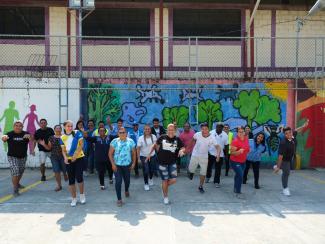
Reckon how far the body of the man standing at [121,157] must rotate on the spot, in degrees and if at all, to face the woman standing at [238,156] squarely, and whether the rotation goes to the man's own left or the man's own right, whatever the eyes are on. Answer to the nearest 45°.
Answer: approximately 90° to the man's own left

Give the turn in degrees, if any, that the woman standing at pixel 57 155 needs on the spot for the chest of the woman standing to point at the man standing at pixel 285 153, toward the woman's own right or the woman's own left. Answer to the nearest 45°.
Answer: approximately 90° to the woman's own left

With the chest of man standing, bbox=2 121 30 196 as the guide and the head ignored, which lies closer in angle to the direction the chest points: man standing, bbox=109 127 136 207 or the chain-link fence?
the man standing

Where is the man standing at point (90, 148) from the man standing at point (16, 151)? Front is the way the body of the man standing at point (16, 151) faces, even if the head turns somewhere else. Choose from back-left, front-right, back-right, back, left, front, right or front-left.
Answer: back-left

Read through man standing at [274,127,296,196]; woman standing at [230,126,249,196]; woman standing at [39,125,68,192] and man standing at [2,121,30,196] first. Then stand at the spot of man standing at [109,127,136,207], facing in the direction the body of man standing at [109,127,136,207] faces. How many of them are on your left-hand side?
2

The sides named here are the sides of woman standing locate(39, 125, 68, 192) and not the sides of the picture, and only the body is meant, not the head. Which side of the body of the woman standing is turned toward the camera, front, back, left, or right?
front

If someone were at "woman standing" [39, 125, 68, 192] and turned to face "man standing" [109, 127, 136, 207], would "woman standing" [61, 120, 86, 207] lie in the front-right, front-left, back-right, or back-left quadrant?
front-right

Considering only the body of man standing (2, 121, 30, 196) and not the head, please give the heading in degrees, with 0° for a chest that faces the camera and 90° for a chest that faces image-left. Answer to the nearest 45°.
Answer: approximately 0°

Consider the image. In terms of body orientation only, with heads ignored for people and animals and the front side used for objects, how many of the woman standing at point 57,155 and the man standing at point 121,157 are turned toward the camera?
2

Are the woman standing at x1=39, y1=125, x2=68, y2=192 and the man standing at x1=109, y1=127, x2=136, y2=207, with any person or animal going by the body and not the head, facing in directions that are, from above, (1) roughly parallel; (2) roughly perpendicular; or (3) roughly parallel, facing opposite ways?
roughly parallel

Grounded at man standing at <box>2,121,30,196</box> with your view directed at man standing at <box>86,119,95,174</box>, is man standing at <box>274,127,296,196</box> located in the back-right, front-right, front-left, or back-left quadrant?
front-right

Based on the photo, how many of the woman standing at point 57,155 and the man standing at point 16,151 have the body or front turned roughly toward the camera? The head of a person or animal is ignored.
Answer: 2
